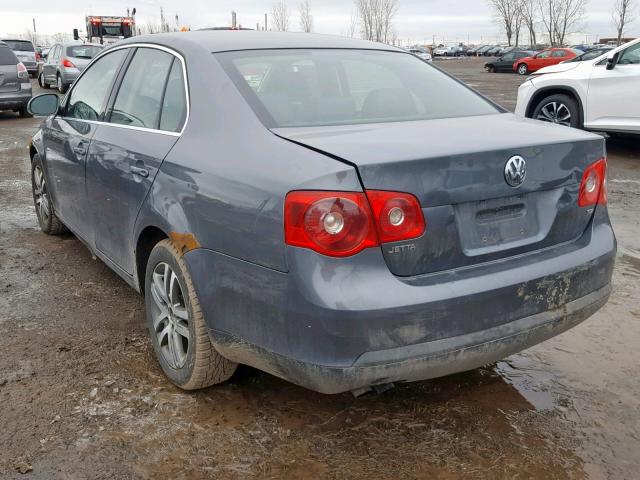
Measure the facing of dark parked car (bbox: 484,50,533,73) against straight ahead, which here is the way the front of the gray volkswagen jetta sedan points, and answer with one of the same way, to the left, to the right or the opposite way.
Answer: to the left

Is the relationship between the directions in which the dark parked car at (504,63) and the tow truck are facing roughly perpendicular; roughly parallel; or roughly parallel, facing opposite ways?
roughly perpendicular

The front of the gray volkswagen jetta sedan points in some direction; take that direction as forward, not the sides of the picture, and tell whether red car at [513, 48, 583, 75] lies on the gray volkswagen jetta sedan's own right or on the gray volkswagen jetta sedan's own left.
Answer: on the gray volkswagen jetta sedan's own right

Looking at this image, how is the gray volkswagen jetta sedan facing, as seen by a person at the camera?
facing away from the viewer and to the left of the viewer
